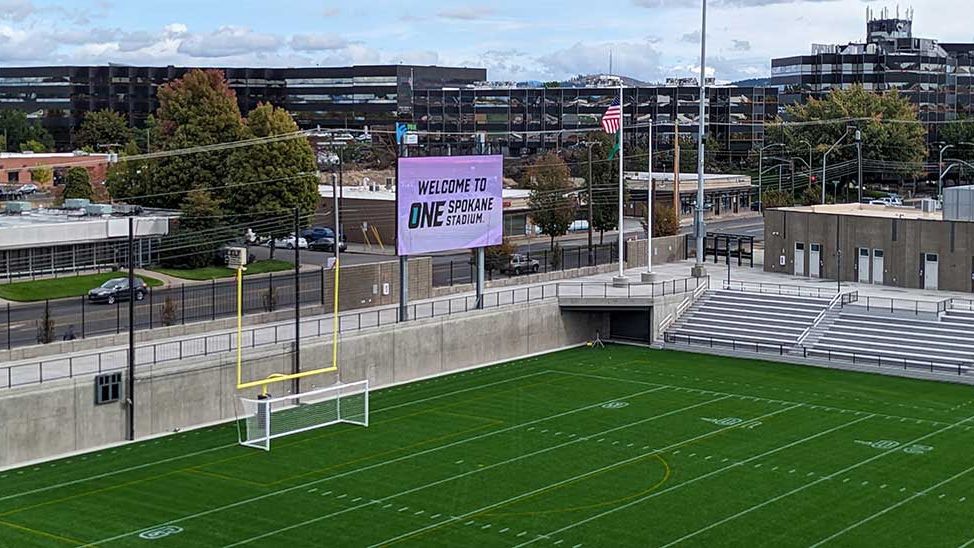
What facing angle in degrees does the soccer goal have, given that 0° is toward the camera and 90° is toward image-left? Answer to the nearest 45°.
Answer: approximately 315°

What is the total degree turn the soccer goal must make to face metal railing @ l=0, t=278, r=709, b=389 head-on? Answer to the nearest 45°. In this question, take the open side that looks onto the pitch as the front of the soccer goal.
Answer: approximately 180°
